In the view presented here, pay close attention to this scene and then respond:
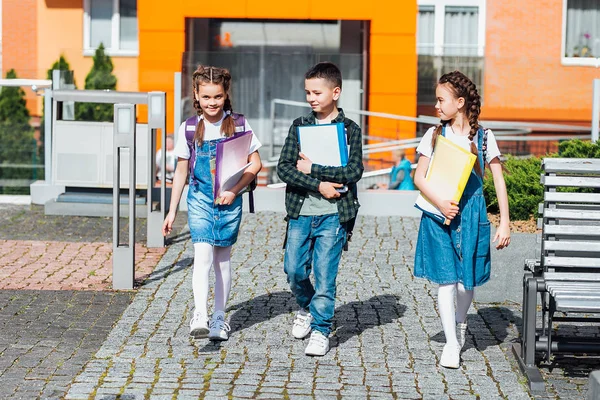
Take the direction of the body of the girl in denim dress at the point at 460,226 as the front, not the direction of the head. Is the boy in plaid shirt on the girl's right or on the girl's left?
on the girl's right

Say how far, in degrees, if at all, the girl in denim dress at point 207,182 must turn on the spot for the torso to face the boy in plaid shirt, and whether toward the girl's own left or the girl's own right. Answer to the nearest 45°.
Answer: approximately 90° to the girl's own left

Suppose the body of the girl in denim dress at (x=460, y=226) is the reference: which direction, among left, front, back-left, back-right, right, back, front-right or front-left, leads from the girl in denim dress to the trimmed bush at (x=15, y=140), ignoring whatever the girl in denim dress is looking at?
back-right

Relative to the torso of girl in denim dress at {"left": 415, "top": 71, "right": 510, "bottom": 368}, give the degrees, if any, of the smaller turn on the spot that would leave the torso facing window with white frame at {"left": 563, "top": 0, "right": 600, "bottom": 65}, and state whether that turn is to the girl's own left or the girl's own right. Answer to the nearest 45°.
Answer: approximately 180°

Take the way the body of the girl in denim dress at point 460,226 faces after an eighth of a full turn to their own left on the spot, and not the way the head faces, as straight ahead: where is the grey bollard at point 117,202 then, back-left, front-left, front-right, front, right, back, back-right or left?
back
